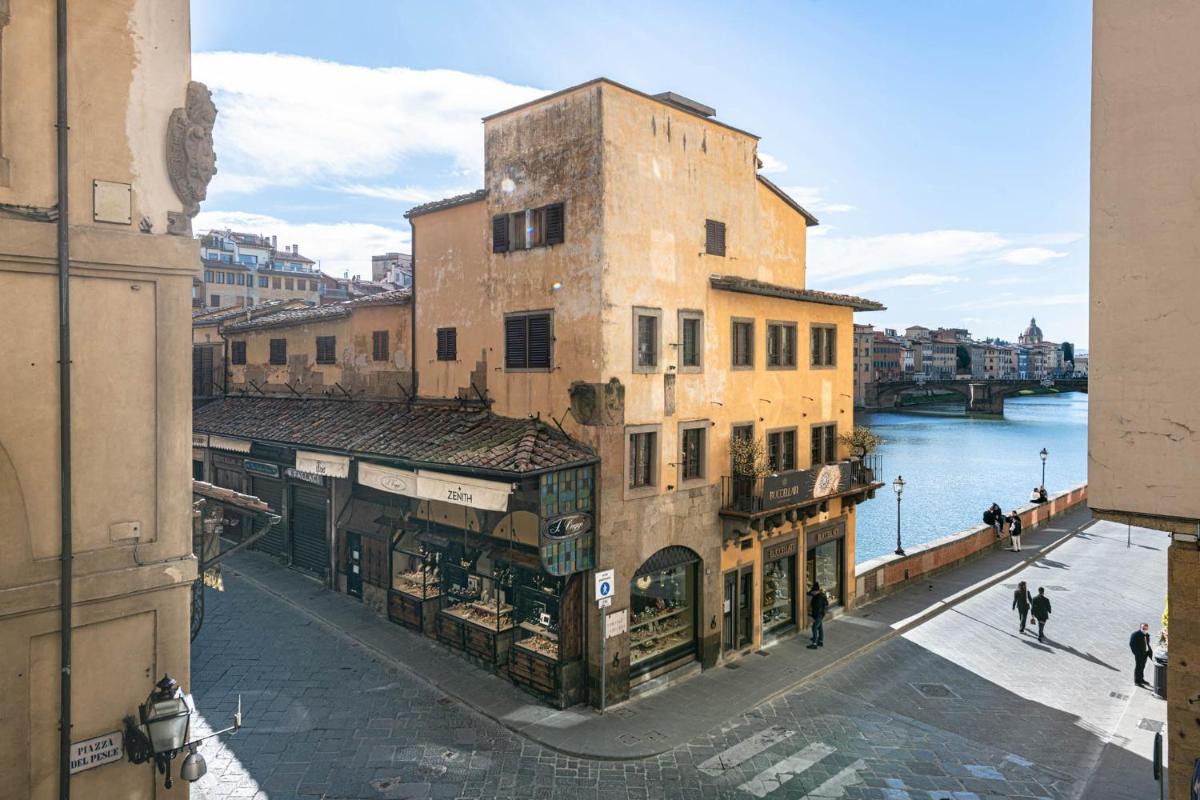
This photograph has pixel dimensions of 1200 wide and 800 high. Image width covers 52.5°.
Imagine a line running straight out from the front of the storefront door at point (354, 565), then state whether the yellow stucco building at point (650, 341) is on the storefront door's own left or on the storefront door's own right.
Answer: on the storefront door's own left

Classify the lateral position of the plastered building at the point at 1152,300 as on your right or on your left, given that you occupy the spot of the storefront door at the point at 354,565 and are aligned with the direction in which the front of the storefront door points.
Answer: on your left
